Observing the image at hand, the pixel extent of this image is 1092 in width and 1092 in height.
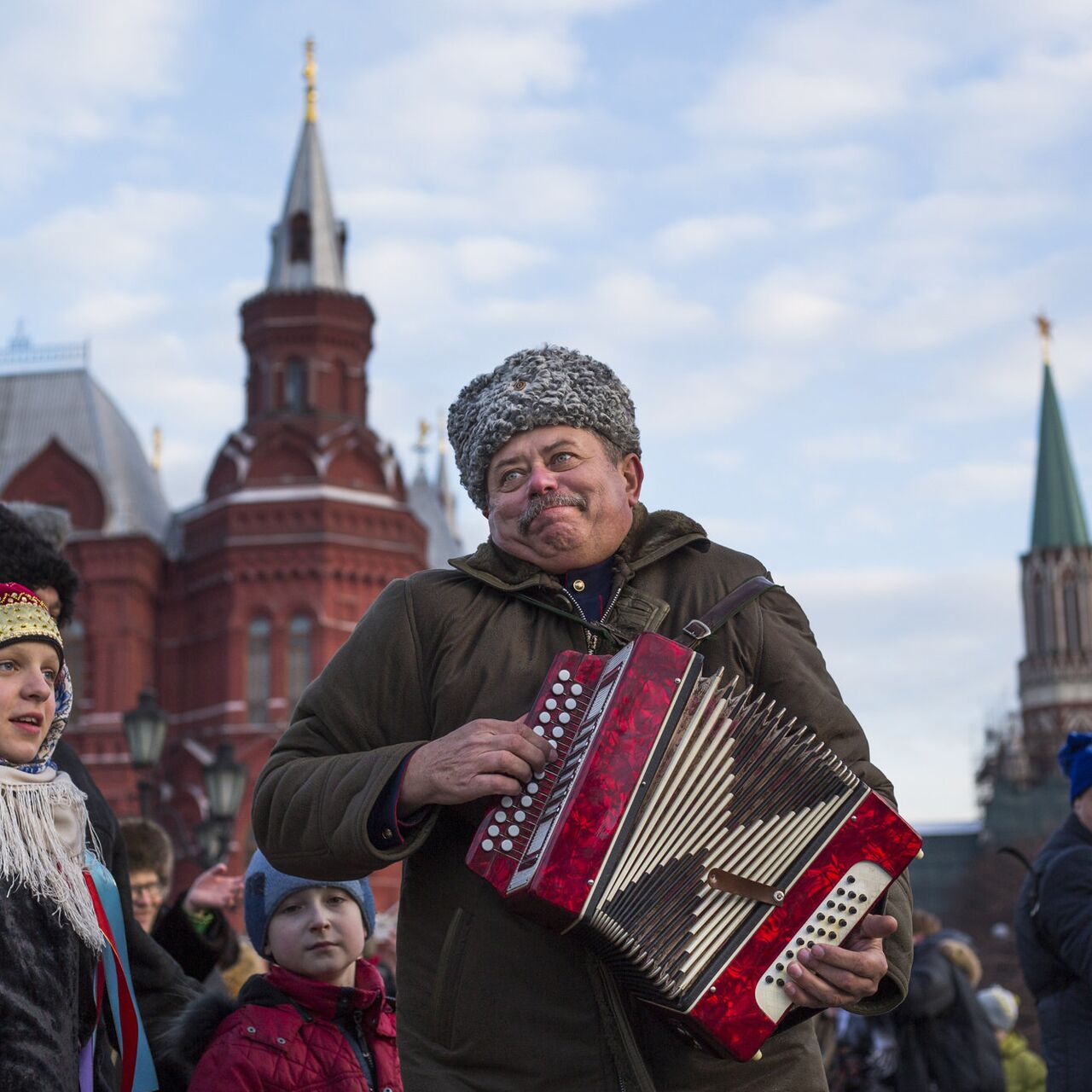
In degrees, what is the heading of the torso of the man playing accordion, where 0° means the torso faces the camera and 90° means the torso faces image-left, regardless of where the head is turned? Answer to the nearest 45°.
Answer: approximately 0°

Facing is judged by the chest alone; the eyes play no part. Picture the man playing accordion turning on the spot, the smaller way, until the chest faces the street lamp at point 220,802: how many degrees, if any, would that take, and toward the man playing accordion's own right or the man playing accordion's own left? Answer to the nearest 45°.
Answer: approximately 180°

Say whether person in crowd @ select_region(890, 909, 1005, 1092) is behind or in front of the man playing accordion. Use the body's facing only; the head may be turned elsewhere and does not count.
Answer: behind

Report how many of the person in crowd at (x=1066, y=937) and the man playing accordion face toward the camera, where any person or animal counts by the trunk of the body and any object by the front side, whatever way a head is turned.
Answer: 1
